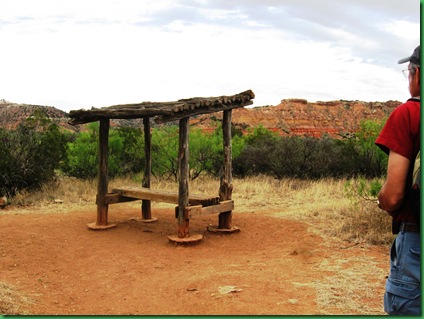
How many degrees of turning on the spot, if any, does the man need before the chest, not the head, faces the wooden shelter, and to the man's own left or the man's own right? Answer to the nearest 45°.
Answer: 0° — they already face it

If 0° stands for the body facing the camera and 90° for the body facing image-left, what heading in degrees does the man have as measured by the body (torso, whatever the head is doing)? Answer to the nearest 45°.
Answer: approximately 135°

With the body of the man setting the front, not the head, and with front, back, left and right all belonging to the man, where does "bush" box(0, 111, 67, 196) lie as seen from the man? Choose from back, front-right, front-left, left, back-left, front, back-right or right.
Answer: front
